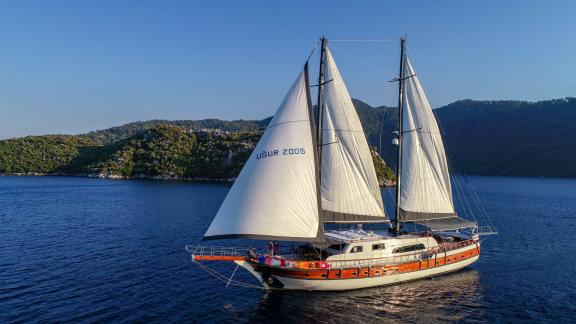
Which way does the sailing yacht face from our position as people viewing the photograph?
facing the viewer and to the left of the viewer
